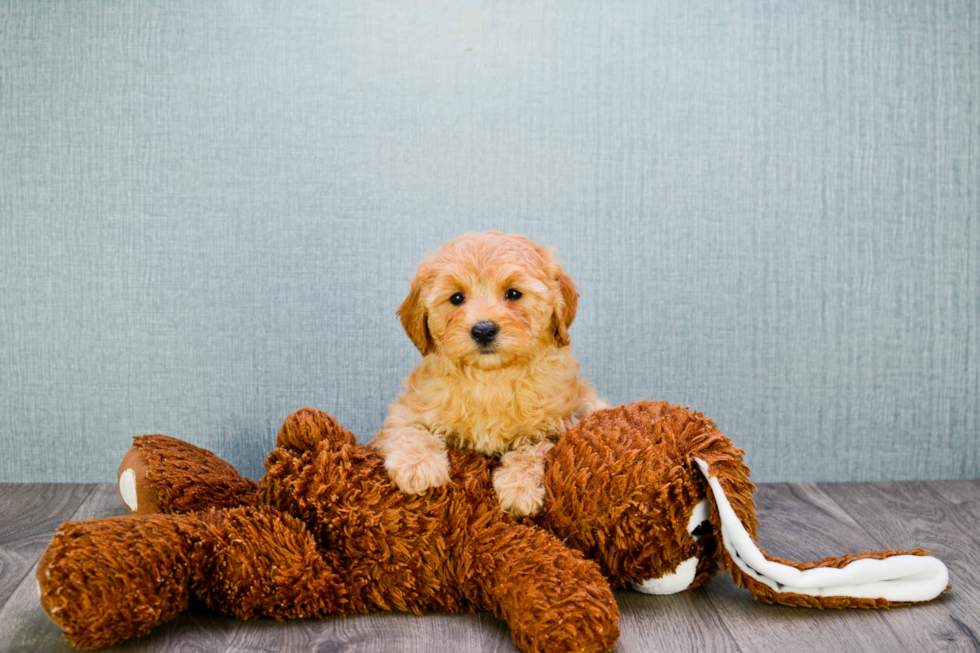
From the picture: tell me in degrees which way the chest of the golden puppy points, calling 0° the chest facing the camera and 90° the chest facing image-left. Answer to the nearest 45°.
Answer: approximately 0°
